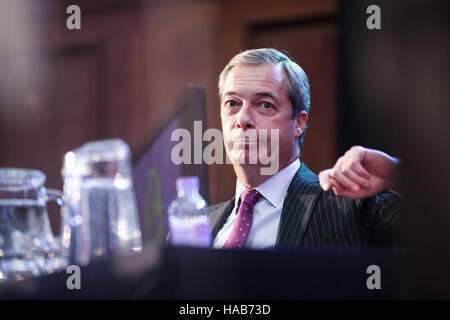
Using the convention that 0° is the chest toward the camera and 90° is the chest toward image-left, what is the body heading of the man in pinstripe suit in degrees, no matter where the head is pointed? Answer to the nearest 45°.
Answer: approximately 45°
